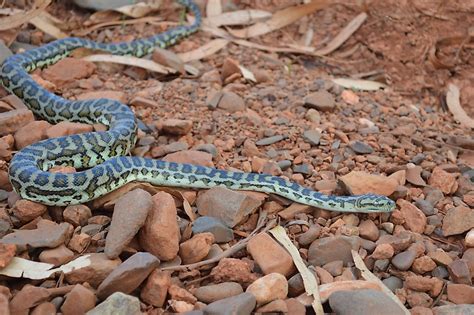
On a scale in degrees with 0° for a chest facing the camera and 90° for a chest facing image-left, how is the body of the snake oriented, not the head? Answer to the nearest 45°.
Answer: approximately 270°

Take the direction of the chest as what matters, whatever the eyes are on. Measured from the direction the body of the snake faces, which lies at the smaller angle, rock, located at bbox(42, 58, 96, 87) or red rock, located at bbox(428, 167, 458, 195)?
the red rock

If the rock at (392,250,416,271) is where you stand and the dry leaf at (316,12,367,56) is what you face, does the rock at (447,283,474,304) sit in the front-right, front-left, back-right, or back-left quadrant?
back-right

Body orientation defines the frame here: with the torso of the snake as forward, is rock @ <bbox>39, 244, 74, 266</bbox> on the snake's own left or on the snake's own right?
on the snake's own right

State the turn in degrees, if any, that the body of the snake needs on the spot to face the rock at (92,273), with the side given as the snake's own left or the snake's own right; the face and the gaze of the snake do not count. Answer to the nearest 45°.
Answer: approximately 90° to the snake's own right

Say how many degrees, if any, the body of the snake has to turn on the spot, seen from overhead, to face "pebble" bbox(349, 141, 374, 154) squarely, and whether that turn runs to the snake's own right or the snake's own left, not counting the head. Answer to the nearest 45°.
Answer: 0° — it already faces it

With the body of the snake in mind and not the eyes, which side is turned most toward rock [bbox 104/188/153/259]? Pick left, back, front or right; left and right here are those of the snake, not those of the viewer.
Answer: right

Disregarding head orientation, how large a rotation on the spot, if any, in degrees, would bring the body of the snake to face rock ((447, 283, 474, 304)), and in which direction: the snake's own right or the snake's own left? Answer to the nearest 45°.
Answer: approximately 45° to the snake's own right

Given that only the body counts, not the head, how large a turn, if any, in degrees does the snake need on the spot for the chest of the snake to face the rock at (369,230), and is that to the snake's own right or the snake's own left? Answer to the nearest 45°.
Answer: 0° — it already faces it

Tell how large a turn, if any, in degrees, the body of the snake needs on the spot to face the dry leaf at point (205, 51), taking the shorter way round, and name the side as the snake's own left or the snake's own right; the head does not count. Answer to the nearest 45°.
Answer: approximately 90° to the snake's own left

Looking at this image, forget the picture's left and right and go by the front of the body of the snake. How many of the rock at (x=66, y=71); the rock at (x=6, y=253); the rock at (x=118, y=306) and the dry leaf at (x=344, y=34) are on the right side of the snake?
2
